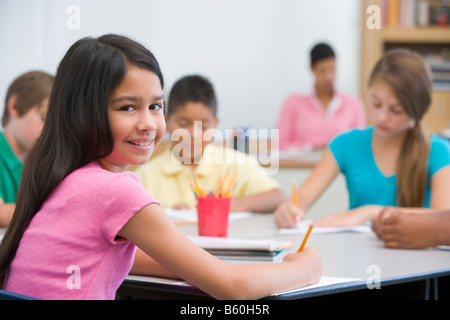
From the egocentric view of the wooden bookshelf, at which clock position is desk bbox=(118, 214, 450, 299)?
The desk is roughly at 12 o'clock from the wooden bookshelf.

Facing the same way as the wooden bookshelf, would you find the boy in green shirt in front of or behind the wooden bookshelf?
in front

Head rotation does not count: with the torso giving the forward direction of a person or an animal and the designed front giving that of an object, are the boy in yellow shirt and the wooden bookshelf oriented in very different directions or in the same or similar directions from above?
same or similar directions

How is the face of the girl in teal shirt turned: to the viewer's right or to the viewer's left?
to the viewer's left

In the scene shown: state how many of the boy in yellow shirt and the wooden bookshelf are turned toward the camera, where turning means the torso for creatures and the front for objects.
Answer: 2

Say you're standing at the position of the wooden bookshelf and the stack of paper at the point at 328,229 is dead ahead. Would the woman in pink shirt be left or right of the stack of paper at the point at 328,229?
right

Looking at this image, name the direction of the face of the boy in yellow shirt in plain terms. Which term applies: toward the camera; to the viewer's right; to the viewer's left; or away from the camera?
toward the camera

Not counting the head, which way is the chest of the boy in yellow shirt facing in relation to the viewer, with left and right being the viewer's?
facing the viewer

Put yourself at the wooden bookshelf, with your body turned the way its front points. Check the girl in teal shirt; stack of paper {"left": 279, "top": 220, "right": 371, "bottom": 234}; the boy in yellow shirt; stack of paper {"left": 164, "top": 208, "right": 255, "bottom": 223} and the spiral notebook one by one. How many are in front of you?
5

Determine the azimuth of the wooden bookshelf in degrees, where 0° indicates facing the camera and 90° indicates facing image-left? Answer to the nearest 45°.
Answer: approximately 0°

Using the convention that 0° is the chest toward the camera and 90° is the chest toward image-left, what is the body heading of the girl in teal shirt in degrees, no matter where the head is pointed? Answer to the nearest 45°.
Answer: approximately 45°
